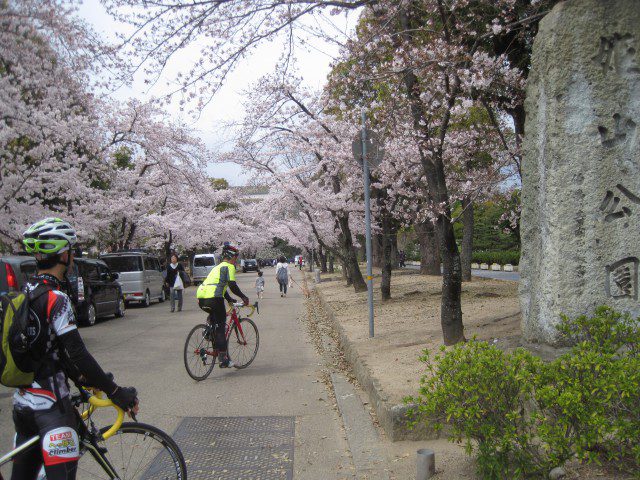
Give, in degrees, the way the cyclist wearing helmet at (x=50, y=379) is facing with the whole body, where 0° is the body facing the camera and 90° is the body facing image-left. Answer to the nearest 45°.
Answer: approximately 225°

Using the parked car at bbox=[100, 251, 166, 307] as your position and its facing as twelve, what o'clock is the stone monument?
The stone monument is roughly at 4 o'clock from the parked car.

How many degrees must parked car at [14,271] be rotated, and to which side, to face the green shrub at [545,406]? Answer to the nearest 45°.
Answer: approximately 135° to its right

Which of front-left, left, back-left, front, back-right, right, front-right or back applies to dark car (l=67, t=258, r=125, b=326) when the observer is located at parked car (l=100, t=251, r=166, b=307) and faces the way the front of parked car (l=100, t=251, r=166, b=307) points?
back-right

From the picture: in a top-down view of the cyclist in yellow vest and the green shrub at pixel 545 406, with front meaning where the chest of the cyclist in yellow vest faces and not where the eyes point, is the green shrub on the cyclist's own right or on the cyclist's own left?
on the cyclist's own right

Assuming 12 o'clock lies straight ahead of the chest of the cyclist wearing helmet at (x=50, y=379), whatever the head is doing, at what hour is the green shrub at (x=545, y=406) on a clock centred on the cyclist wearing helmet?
The green shrub is roughly at 2 o'clock from the cyclist wearing helmet.

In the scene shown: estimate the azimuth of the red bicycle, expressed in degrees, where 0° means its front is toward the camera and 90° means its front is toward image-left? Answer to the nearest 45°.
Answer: approximately 225°

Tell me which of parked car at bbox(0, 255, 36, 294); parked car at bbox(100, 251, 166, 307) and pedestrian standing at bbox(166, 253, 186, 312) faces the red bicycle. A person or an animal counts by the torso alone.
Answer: the pedestrian standing

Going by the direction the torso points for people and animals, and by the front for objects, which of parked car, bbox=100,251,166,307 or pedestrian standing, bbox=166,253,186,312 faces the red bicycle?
the pedestrian standing

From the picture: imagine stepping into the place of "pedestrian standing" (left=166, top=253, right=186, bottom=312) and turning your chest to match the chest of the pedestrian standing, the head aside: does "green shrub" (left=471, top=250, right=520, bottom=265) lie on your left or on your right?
on your left

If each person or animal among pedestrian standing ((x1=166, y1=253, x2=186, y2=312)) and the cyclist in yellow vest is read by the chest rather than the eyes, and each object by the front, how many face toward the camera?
1

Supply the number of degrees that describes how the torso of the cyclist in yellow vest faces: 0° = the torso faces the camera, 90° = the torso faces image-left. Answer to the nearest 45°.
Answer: approximately 225°

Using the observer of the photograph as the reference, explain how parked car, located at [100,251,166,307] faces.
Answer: facing away from the viewer and to the right of the viewer

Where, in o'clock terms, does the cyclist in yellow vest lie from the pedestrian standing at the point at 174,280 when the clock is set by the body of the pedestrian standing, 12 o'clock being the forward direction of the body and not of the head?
The cyclist in yellow vest is roughly at 12 o'clock from the pedestrian standing.

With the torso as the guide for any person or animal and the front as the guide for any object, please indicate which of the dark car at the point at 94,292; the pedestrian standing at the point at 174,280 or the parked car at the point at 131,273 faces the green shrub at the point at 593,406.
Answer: the pedestrian standing

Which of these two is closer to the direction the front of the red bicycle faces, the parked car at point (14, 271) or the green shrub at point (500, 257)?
the green shrub
